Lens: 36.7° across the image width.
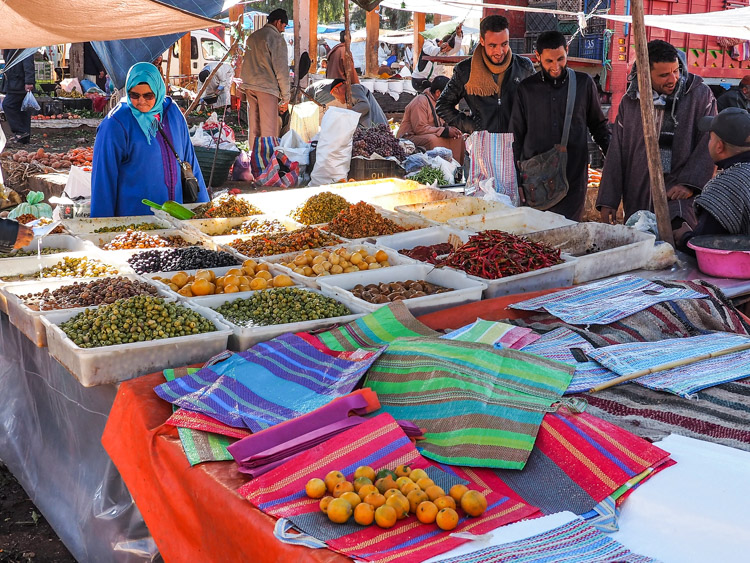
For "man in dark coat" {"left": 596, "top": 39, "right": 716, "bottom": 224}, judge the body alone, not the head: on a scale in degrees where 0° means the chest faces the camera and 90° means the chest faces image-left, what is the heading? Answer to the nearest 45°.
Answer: approximately 0°

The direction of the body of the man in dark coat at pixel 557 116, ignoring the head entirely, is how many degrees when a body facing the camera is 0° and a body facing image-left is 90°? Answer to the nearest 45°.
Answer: approximately 0°

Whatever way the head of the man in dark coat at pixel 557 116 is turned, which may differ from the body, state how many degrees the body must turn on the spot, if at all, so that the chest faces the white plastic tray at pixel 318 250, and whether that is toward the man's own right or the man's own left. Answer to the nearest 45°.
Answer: approximately 45° to the man's own right

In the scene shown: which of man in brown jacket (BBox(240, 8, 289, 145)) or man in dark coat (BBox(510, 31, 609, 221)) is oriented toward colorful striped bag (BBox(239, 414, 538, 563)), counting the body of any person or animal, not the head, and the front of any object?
the man in dark coat

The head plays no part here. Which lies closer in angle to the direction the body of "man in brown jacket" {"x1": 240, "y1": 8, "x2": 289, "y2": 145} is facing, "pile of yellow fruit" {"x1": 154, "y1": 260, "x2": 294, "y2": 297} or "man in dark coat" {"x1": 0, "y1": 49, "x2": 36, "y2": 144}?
the man in dark coat

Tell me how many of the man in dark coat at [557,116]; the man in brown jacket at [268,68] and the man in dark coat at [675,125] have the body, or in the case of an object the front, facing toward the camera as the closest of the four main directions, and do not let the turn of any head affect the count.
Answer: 2

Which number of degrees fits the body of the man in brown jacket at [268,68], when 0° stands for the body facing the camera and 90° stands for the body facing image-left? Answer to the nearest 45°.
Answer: approximately 225°

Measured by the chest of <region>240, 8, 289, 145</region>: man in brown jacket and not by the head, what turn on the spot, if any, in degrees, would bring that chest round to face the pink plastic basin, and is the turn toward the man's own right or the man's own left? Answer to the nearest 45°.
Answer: approximately 135° to the man's own right

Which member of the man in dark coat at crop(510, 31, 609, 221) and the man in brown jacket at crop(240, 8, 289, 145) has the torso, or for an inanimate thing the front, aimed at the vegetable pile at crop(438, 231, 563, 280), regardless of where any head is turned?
the man in dark coat

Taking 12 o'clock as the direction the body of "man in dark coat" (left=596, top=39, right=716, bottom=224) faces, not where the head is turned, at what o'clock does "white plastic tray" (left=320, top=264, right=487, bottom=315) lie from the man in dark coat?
The white plastic tray is roughly at 1 o'clock from the man in dark coat.

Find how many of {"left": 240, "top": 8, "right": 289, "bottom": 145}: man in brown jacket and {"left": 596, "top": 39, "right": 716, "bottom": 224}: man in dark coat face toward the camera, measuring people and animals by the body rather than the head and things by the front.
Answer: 1

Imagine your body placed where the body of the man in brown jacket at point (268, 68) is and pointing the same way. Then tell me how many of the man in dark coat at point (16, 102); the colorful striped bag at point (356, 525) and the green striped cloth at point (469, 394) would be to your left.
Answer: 1
